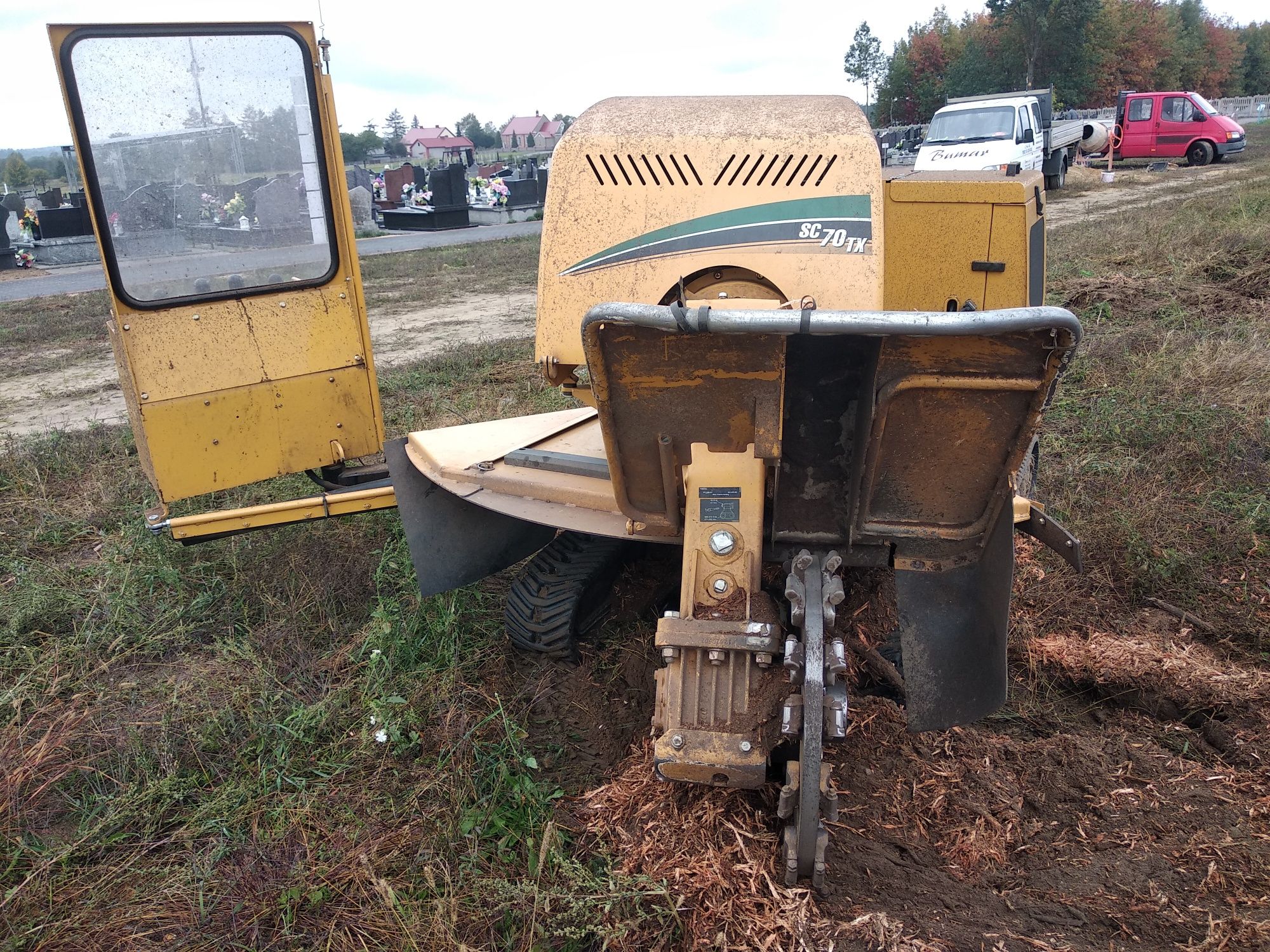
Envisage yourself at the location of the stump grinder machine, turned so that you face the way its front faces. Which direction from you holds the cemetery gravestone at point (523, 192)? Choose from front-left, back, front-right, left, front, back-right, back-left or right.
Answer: back

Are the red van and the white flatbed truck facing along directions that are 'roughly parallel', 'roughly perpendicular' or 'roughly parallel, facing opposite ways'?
roughly perpendicular

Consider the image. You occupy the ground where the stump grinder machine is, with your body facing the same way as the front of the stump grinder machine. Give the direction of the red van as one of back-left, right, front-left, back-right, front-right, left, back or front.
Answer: back-left

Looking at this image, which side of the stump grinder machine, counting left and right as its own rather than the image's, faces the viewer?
front

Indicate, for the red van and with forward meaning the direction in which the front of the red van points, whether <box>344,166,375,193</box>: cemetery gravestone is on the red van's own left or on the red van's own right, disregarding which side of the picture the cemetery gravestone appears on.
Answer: on the red van's own right

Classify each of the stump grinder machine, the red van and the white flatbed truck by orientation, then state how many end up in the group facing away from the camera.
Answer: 0

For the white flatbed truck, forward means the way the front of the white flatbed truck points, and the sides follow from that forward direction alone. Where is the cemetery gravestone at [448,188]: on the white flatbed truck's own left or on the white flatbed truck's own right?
on the white flatbed truck's own right

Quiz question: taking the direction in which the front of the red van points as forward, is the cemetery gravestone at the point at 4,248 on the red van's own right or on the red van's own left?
on the red van's own right

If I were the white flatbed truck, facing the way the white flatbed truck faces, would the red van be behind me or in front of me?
behind

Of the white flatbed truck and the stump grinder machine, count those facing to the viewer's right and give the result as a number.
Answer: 0

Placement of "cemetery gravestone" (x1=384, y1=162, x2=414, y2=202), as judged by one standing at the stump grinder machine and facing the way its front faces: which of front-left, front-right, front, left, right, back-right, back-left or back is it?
back

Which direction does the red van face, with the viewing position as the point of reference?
facing the viewer and to the right of the viewer
